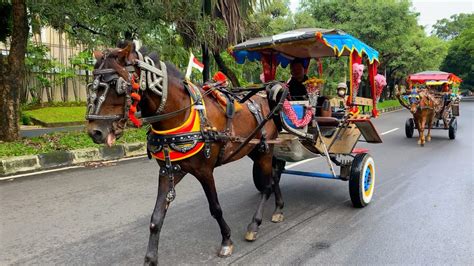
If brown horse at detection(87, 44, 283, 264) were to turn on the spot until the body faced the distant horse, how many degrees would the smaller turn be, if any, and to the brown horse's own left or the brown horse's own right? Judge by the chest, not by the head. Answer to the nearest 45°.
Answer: approximately 180°

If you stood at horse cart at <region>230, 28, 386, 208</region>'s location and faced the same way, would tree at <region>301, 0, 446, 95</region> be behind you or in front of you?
behind

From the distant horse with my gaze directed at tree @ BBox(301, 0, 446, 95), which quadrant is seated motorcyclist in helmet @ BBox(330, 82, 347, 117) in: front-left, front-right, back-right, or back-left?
back-left

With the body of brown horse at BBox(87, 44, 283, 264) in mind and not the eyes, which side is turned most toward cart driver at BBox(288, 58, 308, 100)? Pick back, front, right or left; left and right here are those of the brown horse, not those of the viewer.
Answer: back

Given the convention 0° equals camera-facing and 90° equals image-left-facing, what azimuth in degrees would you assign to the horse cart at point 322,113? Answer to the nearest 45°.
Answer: approximately 45°

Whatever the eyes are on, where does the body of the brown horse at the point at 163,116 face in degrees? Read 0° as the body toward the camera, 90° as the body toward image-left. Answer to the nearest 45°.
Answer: approximately 45°

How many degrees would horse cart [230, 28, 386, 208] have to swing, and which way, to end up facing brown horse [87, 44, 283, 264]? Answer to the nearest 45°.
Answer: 0° — it already faces it
